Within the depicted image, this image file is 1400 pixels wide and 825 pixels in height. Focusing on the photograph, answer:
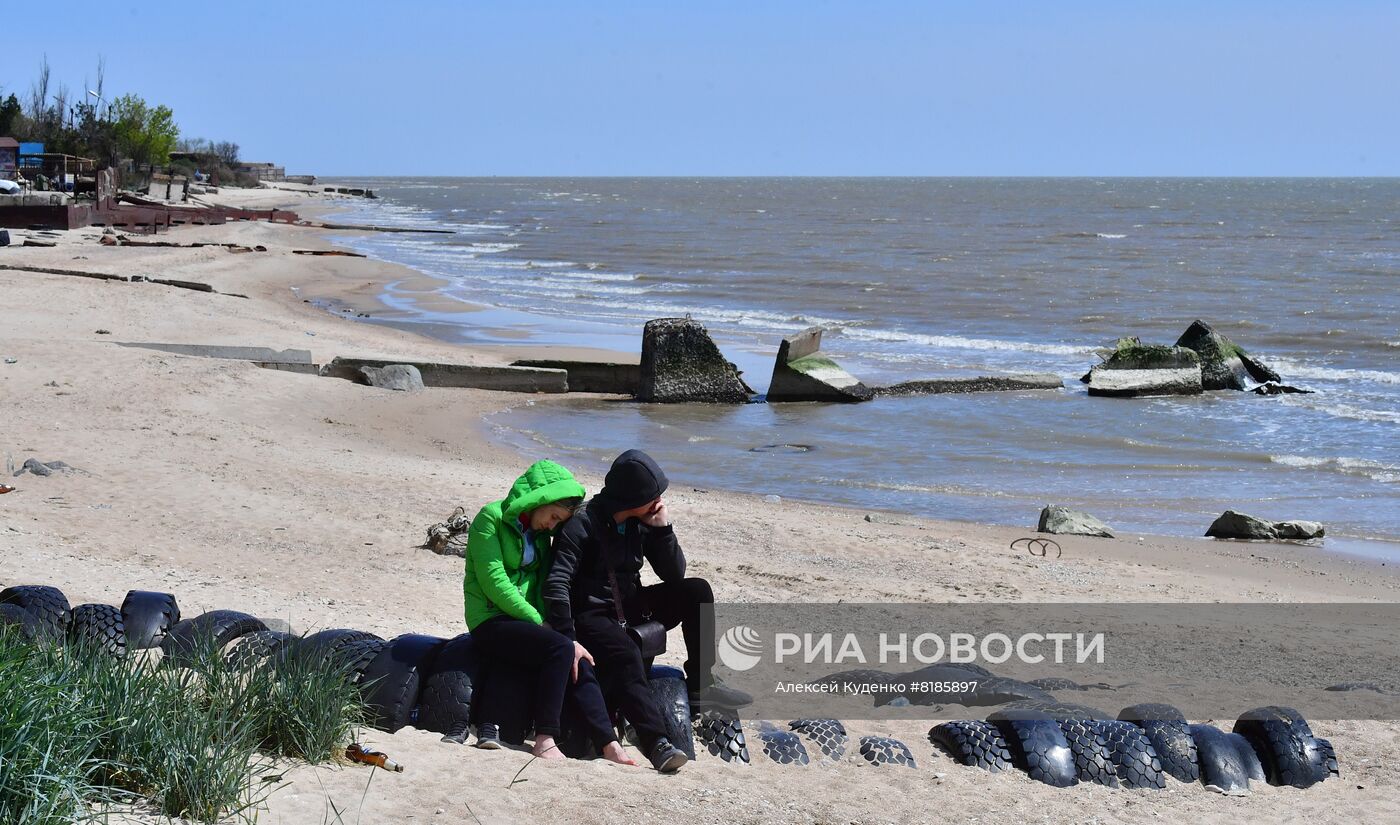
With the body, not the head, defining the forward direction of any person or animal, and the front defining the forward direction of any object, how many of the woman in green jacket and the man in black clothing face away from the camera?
0

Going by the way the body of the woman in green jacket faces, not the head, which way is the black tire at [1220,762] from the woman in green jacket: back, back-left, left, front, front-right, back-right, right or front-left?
front-left

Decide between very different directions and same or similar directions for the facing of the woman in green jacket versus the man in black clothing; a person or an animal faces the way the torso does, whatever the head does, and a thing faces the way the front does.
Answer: same or similar directions

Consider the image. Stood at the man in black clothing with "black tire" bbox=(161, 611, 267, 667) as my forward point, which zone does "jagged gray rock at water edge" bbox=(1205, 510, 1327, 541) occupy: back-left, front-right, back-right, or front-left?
back-right

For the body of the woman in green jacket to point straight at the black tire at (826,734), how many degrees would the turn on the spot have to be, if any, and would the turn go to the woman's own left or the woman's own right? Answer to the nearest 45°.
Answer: approximately 45° to the woman's own left

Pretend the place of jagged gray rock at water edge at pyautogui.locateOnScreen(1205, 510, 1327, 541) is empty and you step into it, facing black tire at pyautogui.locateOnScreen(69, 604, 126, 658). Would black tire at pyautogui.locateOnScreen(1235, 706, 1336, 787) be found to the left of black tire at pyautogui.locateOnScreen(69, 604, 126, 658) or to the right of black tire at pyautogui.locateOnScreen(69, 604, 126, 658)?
left

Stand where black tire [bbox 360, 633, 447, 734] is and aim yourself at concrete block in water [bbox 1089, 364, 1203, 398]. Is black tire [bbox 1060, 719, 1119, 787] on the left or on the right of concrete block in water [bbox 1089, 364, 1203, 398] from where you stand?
right

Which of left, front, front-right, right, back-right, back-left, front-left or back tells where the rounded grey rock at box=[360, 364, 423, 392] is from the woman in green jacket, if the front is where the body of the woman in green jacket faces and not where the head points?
back-left

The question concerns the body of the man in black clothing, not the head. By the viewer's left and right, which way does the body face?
facing the viewer and to the right of the viewer

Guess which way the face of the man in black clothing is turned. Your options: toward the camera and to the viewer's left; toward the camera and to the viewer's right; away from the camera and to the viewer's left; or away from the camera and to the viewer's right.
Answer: toward the camera and to the viewer's right

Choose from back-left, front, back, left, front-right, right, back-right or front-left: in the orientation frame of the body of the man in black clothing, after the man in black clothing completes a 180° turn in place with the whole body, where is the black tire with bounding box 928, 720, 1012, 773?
back-right

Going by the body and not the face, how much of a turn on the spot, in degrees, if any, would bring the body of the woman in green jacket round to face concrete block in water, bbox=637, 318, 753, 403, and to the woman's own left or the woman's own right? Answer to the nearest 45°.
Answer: approximately 135° to the woman's own left

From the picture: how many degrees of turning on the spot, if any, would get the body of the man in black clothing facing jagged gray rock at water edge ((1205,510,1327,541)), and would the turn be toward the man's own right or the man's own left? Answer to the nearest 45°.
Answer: approximately 90° to the man's own left
